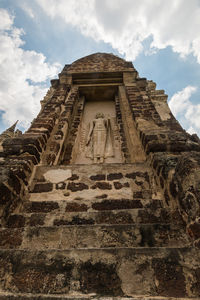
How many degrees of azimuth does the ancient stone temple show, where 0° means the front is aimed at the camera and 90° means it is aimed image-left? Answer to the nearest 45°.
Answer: approximately 0°
